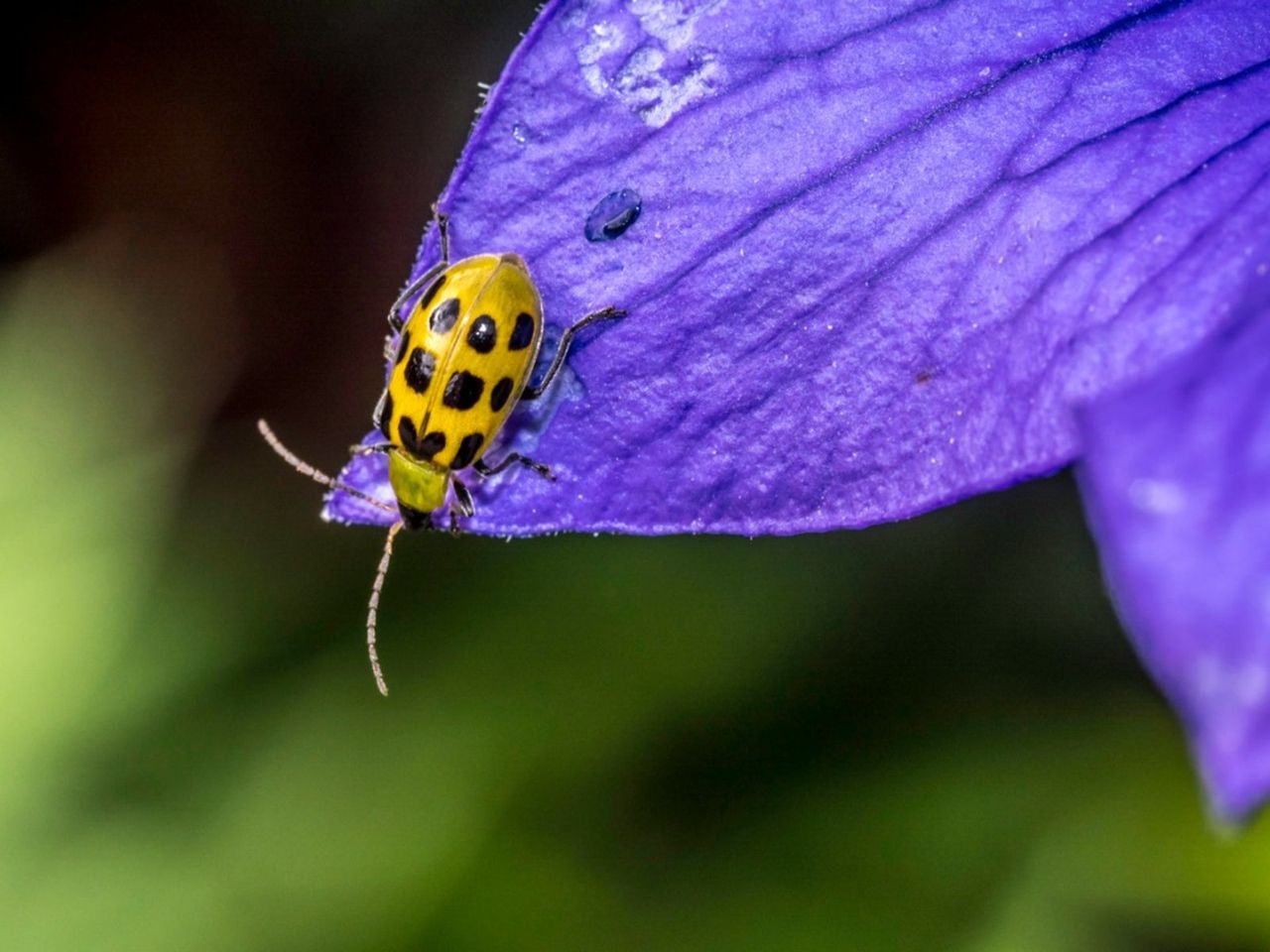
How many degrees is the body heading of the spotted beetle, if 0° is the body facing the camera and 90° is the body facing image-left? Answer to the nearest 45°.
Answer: approximately 45°
